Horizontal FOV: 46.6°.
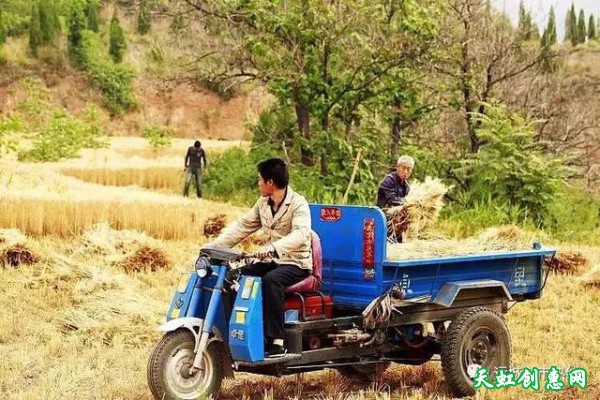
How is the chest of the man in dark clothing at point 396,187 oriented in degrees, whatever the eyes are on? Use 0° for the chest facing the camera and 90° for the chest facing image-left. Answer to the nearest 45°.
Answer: approximately 315°

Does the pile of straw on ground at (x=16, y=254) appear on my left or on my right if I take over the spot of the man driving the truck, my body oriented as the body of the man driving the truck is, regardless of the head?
on my right

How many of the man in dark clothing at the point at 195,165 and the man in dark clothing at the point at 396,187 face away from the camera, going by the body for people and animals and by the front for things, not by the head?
0

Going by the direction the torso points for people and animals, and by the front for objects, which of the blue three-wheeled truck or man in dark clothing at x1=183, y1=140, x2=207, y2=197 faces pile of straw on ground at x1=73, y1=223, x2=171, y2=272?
the man in dark clothing

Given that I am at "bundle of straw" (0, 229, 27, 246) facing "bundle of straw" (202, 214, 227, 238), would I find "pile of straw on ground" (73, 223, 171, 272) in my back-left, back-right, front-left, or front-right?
front-right

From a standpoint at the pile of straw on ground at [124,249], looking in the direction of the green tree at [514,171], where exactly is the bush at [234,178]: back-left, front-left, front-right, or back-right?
front-left

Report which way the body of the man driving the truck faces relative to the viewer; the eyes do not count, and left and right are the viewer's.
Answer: facing the viewer and to the left of the viewer

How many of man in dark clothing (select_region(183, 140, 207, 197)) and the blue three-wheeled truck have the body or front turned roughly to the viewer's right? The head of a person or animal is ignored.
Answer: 0

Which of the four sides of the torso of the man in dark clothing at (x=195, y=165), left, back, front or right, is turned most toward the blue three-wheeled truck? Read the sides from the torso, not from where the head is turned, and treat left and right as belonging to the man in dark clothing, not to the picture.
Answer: front

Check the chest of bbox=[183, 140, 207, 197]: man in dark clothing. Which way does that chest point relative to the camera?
toward the camera

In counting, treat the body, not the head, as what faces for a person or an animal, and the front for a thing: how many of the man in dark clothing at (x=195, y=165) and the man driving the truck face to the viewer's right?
0

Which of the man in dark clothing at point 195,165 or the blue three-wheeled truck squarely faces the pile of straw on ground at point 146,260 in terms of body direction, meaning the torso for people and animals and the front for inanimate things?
the man in dark clothing
